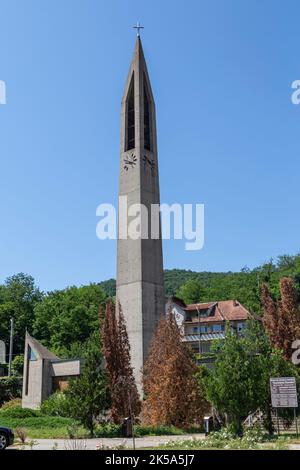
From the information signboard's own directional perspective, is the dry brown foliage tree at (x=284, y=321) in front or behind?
behind

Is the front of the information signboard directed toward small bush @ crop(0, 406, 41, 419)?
no

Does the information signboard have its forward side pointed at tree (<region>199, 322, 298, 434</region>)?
no

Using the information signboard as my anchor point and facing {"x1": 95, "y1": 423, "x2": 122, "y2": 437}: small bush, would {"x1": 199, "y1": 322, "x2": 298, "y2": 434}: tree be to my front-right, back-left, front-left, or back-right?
front-right

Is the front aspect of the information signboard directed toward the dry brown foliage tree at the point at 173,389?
no

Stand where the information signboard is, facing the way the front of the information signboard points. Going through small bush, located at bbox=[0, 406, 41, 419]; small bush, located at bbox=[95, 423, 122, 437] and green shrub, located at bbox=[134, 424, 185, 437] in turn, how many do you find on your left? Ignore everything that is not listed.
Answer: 0

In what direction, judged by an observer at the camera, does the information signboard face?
facing the viewer

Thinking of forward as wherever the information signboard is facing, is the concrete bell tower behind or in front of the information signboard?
behind

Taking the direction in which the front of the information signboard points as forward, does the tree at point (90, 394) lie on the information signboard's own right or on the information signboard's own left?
on the information signboard's own right

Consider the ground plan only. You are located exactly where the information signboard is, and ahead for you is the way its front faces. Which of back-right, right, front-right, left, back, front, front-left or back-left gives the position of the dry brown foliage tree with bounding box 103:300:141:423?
back-right
